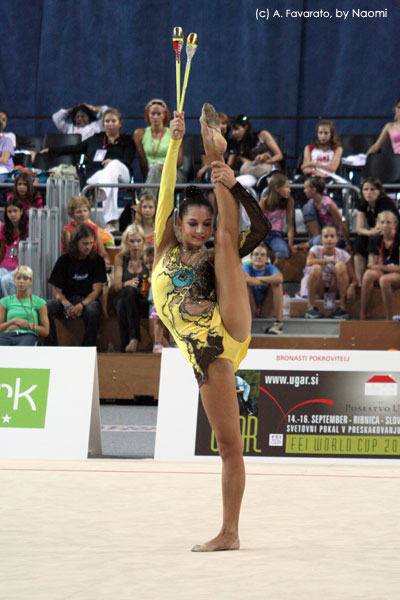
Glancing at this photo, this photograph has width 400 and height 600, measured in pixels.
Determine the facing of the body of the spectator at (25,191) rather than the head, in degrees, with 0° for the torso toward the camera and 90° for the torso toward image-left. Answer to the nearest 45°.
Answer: approximately 0°

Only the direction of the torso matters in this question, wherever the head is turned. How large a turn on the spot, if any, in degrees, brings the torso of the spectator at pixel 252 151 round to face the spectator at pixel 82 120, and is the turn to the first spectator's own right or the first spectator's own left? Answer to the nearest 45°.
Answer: approximately 90° to the first spectator's own right

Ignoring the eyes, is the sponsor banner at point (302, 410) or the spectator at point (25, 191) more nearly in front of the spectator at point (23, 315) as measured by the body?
the sponsor banner

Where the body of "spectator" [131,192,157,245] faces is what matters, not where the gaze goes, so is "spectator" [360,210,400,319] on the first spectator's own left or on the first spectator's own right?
on the first spectator's own left

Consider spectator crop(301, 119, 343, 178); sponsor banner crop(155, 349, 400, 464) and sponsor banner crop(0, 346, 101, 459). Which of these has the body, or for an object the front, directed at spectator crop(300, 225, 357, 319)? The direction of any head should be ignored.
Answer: spectator crop(301, 119, 343, 178)

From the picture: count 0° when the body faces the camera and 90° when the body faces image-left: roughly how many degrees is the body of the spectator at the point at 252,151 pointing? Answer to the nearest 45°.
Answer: approximately 45°
